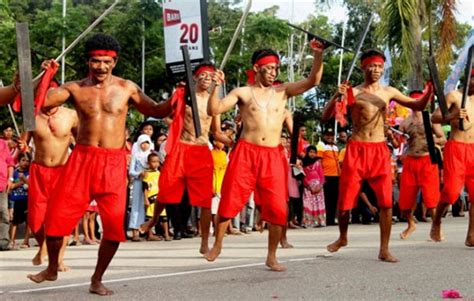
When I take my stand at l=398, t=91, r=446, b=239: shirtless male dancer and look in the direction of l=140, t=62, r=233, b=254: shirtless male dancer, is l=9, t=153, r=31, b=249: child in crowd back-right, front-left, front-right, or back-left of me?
front-right

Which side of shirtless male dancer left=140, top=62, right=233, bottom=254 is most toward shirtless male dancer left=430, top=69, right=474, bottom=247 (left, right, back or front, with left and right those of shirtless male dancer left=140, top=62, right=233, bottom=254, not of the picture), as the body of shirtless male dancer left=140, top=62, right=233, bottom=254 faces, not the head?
left

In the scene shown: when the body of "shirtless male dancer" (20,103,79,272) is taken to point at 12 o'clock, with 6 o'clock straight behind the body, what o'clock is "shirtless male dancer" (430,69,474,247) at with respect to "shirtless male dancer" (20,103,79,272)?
"shirtless male dancer" (430,69,474,247) is roughly at 9 o'clock from "shirtless male dancer" (20,103,79,272).

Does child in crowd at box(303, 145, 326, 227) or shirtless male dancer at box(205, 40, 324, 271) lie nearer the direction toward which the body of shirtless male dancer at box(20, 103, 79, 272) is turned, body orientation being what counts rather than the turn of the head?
the shirtless male dancer

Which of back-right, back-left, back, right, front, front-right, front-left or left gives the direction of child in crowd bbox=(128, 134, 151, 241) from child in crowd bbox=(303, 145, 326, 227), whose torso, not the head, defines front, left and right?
front-right

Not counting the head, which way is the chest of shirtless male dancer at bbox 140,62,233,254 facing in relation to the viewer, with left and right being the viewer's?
facing the viewer

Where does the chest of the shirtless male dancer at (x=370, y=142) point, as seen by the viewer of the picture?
toward the camera

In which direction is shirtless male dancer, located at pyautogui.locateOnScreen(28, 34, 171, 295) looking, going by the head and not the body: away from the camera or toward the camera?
toward the camera

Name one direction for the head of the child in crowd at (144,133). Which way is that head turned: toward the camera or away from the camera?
toward the camera

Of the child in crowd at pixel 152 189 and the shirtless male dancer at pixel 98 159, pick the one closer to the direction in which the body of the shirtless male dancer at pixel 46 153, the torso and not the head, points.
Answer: the shirtless male dancer

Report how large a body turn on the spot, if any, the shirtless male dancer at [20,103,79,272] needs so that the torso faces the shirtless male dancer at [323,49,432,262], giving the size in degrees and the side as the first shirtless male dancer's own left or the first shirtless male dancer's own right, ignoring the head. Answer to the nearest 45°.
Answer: approximately 90° to the first shirtless male dancer's own left

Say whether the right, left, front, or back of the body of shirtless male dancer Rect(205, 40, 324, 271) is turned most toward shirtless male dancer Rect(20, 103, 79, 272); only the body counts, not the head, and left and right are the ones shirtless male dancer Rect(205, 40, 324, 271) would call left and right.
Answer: right
